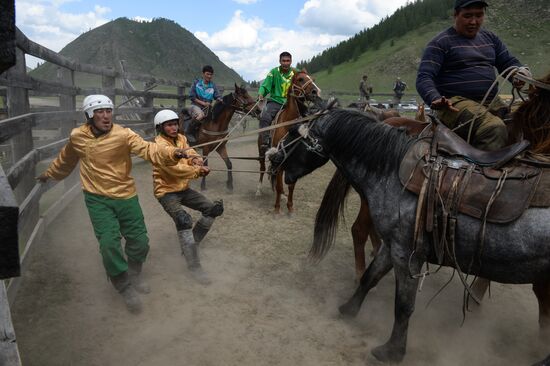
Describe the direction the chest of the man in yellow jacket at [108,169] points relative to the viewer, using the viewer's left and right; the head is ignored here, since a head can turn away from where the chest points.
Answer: facing the viewer

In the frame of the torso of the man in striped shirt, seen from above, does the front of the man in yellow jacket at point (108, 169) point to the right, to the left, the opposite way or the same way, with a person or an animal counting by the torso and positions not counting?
the same way

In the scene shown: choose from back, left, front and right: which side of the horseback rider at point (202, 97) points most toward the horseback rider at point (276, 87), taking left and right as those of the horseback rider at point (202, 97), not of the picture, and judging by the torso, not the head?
front

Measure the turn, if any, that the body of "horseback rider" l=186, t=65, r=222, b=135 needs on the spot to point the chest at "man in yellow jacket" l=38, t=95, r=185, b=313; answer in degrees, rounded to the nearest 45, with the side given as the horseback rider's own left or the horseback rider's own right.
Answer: approximately 45° to the horseback rider's own right

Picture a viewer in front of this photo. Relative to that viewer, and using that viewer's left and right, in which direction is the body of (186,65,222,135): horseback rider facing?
facing the viewer and to the right of the viewer

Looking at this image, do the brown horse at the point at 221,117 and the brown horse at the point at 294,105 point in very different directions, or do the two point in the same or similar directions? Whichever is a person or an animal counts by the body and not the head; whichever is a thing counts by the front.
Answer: same or similar directions

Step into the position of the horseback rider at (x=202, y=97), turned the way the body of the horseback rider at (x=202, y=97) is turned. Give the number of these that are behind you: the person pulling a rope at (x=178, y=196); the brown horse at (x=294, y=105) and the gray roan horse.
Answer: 0

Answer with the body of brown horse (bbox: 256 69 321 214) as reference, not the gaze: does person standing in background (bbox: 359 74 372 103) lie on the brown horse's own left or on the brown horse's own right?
on the brown horse's own left

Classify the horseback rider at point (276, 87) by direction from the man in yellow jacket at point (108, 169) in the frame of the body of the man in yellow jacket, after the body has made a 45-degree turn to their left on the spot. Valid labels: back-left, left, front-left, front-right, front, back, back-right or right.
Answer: left

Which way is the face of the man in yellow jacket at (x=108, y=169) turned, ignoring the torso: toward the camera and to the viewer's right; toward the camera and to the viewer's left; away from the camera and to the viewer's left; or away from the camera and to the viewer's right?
toward the camera and to the viewer's right

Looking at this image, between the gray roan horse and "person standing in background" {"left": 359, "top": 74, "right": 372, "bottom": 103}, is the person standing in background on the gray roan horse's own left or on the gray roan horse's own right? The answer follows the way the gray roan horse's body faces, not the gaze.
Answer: on the gray roan horse's own right

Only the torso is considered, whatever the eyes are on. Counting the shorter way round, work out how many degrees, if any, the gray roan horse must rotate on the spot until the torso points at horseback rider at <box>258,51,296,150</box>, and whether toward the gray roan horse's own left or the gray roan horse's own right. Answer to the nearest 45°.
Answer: approximately 45° to the gray roan horse's own right

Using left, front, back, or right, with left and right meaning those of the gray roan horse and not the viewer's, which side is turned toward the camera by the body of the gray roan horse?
left

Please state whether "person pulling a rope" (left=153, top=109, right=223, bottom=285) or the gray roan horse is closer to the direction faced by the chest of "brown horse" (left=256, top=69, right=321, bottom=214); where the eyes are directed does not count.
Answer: the gray roan horse

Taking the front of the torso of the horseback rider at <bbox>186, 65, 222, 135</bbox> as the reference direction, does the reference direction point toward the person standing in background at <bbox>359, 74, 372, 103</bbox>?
no

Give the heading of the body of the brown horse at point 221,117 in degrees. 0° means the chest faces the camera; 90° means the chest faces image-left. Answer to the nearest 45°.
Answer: approximately 315°

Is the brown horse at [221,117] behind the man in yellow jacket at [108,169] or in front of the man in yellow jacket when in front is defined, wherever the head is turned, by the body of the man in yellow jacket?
behind

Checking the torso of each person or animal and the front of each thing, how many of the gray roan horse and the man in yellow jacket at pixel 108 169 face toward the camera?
1
